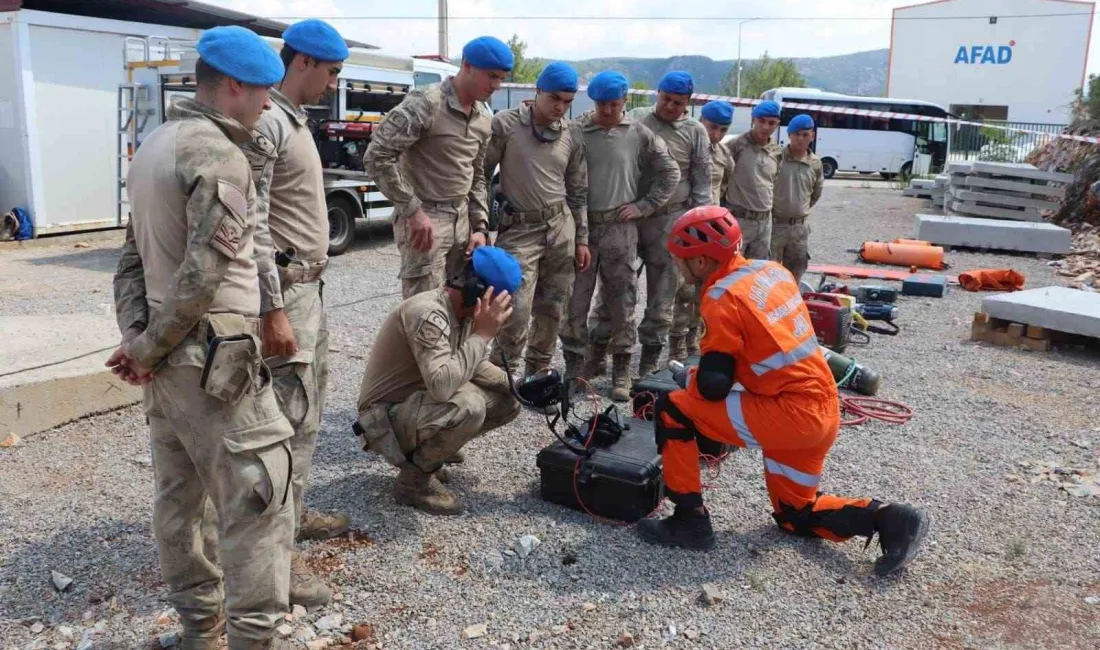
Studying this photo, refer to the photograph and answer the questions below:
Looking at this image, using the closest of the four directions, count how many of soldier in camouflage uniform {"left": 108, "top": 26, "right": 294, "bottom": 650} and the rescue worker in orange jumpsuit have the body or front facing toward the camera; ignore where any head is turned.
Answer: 0

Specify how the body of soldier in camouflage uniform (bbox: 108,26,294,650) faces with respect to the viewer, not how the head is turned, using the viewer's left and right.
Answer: facing away from the viewer and to the right of the viewer

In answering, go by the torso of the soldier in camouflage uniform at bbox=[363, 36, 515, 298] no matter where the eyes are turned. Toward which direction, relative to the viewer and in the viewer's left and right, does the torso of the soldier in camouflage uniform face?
facing the viewer and to the right of the viewer

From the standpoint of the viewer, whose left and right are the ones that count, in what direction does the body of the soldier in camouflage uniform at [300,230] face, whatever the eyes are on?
facing to the right of the viewer

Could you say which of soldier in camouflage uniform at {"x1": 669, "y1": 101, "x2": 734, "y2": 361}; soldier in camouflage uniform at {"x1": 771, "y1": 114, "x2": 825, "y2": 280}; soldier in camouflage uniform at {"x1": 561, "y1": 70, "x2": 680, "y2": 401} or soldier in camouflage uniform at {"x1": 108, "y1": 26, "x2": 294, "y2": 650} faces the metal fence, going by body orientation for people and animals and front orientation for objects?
soldier in camouflage uniform at {"x1": 108, "y1": 26, "x2": 294, "y2": 650}

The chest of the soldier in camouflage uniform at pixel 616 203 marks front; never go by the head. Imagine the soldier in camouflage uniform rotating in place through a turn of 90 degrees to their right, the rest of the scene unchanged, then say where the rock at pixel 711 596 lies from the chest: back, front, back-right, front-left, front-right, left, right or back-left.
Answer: left

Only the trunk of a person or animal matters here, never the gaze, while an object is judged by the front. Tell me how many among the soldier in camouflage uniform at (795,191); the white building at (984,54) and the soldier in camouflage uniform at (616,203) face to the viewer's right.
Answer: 0

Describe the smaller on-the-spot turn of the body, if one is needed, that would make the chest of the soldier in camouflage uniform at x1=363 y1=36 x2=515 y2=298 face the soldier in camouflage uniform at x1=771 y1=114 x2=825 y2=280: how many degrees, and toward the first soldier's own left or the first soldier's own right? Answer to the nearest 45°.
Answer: approximately 90° to the first soldier's own left

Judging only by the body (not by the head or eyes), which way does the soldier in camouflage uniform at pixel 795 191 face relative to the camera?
toward the camera

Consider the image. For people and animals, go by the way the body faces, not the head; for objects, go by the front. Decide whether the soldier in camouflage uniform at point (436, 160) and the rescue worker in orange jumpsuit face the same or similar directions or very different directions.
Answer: very different directions

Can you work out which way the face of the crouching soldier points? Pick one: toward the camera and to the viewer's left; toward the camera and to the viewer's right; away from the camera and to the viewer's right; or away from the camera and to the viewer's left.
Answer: toward the camera and to the viewer's right

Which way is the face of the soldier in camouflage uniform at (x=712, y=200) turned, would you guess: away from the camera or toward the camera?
toward the camera

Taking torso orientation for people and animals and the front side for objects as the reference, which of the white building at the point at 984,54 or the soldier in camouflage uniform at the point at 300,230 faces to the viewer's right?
the soldier in camouflage uniform

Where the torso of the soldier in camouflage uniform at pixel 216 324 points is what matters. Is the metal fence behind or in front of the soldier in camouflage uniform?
in front

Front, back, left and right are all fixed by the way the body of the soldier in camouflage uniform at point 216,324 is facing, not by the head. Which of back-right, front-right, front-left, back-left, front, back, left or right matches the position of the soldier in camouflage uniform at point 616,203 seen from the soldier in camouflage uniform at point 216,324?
front

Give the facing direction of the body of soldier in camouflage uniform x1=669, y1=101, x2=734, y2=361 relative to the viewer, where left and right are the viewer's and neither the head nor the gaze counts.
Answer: facing the viewer and to the left of the viewer

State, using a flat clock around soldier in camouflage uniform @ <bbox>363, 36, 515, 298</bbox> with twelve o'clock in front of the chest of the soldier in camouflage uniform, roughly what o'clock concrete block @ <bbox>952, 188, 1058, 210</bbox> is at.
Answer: The concrete block is roughly at 9 o'clock from the soldier in camouflage uniform.
